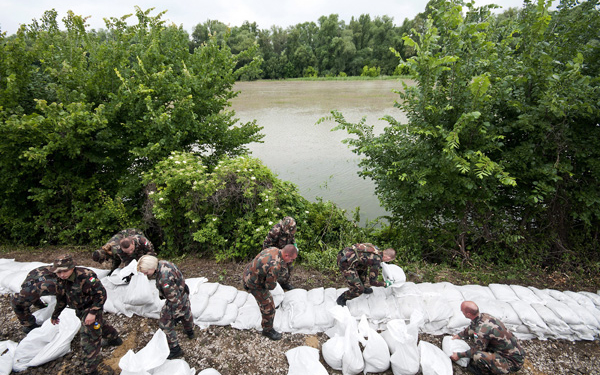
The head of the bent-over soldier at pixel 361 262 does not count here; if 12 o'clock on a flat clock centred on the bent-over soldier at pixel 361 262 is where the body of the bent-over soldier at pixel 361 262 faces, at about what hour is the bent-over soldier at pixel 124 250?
the bent-over soldier at pixel 124 250 is roughly at 6 o'clock from the bent-over soldier at pixel 361 262.

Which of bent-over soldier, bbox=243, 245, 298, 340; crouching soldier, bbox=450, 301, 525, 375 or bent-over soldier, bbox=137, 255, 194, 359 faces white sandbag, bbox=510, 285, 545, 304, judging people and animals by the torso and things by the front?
bent-over soldier, bbox=243, 245, 298, 340

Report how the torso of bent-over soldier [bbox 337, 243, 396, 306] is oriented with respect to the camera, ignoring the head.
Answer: to the viewer's right

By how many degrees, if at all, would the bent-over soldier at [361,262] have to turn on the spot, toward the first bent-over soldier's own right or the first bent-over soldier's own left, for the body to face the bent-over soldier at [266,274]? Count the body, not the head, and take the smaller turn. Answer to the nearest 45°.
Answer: approximately 135° to the first bent-over soldier's own right

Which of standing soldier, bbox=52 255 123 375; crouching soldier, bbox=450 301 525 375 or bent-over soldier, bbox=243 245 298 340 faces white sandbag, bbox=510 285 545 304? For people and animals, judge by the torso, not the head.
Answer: bent-over soldier, bbox=243 245 298 340

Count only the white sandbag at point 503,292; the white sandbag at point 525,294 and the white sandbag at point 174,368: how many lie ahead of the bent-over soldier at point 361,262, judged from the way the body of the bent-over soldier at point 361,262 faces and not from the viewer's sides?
2

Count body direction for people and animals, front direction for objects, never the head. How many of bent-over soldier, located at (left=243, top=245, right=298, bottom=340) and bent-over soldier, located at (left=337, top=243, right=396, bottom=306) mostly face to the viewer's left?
0

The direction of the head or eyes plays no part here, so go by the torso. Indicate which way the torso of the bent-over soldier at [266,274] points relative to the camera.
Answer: to the viewer's right

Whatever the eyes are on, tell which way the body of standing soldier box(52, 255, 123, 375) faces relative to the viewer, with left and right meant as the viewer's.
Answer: facing the viewer and to the left of the viewer

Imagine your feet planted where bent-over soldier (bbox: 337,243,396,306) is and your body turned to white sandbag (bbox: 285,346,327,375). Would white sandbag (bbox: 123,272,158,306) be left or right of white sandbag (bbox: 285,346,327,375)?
right

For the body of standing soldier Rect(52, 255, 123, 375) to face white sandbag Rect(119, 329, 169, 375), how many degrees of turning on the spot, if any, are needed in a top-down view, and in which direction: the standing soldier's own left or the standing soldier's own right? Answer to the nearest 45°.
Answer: approximately 90° to the standing soldier's own left

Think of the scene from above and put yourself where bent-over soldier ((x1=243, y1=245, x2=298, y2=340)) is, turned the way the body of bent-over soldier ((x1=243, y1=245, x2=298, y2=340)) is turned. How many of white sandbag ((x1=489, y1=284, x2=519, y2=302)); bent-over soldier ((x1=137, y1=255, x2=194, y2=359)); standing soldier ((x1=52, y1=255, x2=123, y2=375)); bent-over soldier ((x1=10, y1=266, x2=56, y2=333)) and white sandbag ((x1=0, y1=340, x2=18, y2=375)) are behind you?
4

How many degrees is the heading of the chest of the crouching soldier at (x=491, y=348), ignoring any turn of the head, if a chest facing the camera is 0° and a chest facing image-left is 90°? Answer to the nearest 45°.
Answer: approximately 90°

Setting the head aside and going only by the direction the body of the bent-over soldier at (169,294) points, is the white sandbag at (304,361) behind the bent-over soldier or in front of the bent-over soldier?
behind
